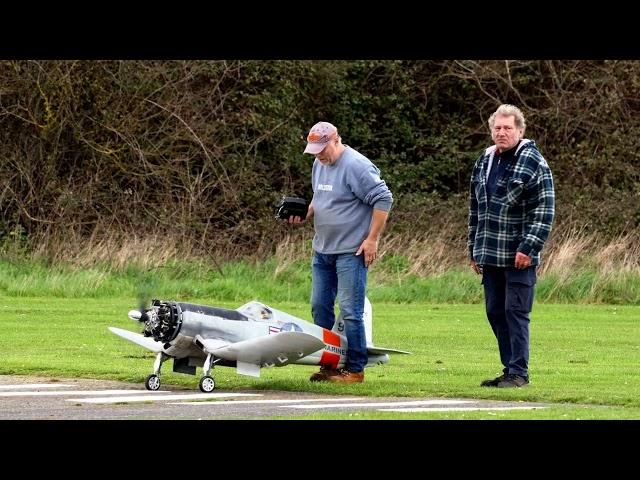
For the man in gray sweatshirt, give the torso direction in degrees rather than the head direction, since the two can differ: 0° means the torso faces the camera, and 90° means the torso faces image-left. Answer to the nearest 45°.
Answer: approximately 45°

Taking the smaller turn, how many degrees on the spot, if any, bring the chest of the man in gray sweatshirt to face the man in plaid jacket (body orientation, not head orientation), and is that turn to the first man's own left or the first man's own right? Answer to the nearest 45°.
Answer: approximately 135° to the first man's own left

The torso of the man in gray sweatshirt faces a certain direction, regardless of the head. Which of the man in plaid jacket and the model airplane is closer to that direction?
the model airplane

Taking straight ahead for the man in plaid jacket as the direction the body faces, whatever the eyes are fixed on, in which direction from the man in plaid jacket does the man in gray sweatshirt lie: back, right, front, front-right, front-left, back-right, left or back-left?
front-right

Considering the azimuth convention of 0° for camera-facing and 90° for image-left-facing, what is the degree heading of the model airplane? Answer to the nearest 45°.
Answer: approximately 45°

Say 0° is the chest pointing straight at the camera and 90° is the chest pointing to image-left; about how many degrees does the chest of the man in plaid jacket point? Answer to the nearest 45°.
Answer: approximately 45°

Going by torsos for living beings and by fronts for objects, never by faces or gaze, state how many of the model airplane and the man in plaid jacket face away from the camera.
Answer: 0

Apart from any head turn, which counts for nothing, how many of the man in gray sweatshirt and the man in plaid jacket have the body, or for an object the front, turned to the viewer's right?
0

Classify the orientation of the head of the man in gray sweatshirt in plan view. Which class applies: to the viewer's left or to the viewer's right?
to the viewer's left
